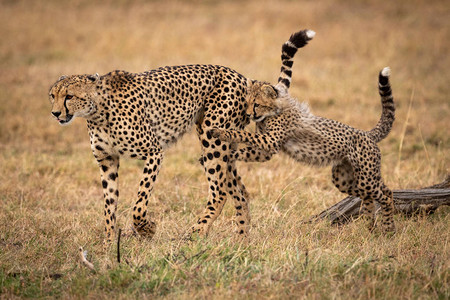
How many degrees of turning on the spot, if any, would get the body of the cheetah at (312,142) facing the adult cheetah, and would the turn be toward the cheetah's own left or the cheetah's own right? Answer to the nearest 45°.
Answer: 0° — it already faces it

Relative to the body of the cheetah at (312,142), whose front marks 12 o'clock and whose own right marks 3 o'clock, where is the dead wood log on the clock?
The dead wood log is roughly at 5 o'clock from the cheetah.

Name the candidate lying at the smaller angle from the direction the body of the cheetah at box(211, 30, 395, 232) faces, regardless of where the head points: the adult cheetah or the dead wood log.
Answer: the adult cheetah

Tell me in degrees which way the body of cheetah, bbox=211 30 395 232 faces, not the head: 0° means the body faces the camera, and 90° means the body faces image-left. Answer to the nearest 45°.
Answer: approximately 90°
